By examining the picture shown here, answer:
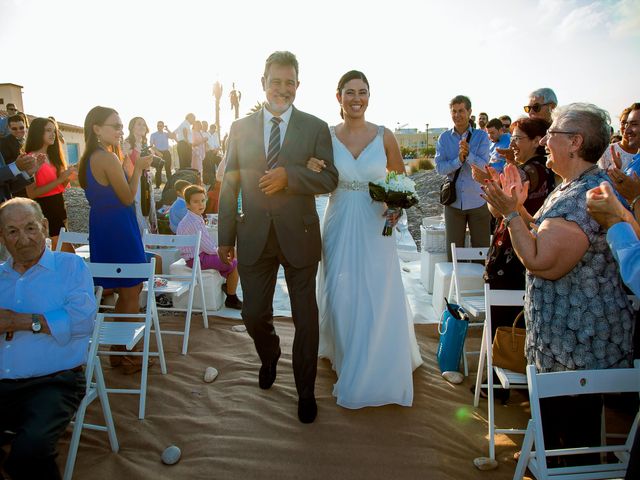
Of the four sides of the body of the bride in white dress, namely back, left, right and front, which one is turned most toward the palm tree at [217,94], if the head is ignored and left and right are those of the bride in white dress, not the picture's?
back

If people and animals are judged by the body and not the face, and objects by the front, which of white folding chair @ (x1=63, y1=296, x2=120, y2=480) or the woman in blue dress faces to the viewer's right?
the woman in blue dress

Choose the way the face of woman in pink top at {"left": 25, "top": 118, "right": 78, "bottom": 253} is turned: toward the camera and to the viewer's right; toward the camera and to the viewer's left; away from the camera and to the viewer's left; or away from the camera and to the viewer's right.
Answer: toward the camera and to the viewer's right

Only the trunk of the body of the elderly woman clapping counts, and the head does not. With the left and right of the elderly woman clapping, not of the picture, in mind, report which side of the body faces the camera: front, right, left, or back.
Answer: left

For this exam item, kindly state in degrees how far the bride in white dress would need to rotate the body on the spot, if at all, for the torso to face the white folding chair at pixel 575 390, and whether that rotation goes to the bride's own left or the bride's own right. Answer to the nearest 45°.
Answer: approximately 45° to the bride's own left

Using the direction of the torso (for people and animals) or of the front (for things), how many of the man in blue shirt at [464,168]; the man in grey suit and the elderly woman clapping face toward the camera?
2

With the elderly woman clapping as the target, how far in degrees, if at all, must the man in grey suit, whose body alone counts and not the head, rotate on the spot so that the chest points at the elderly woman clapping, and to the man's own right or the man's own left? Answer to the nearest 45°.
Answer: approximately 45° to the man's own left

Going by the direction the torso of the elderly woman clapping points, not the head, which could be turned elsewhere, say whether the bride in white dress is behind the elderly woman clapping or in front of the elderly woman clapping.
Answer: in front

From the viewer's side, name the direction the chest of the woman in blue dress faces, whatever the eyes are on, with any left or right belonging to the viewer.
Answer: facing to the right of the viewer

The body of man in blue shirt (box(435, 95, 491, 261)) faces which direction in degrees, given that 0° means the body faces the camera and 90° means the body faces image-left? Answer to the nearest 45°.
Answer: approximately 0°

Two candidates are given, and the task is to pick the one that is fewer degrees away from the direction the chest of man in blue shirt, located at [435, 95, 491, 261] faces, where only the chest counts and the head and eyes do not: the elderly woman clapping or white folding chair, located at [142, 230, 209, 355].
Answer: the elderly woman clapping
